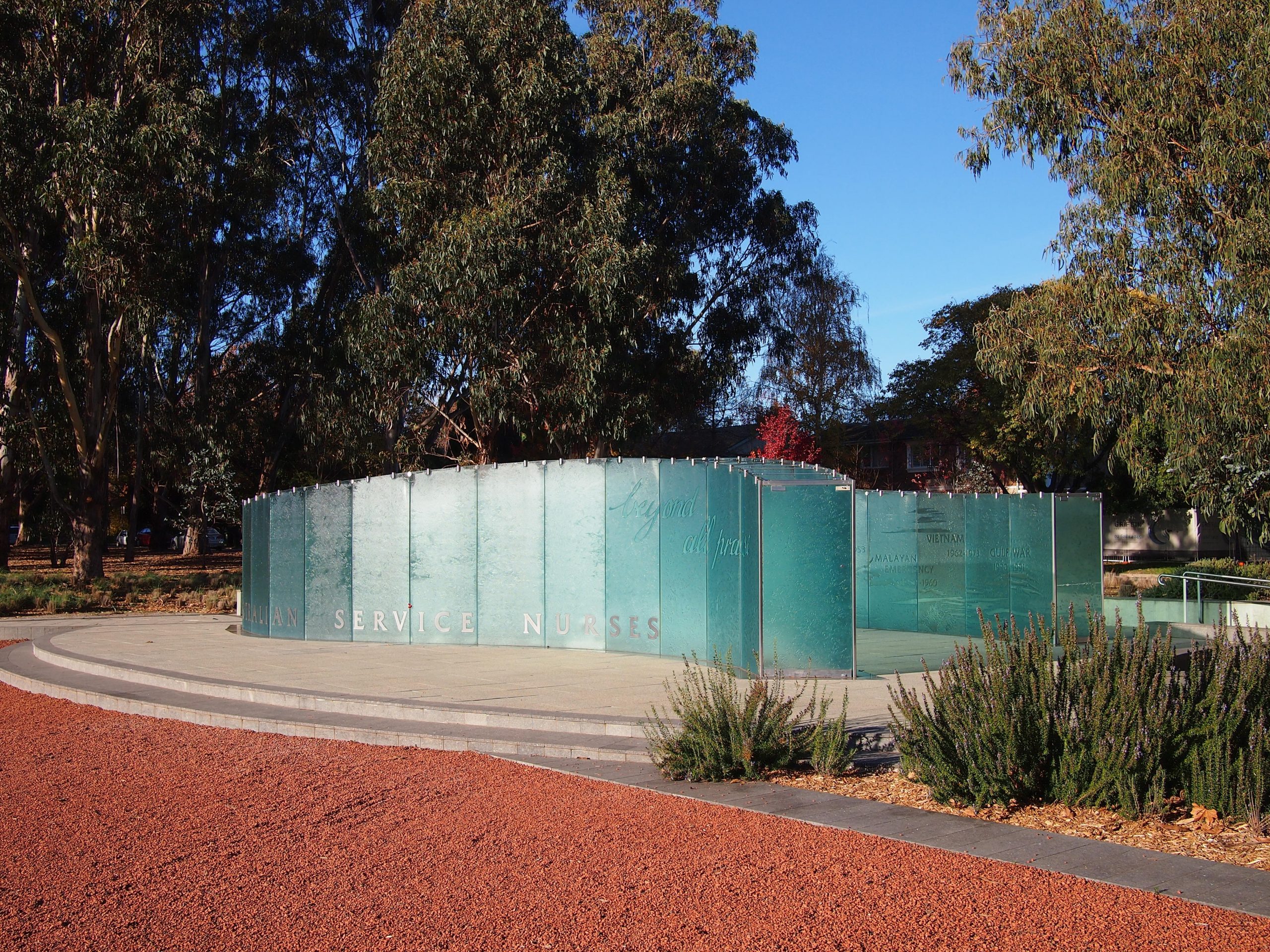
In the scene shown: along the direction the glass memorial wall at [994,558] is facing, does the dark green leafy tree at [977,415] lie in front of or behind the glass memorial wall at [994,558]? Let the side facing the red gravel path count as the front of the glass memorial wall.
behind

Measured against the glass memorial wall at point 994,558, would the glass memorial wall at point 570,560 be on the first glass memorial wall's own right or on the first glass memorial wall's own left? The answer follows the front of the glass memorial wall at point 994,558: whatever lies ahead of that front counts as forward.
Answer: on the first glass memorial wall's own right

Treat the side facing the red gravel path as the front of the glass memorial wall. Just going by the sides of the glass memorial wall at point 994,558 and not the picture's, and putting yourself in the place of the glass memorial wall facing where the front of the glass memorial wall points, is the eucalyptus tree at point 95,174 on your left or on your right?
on your right

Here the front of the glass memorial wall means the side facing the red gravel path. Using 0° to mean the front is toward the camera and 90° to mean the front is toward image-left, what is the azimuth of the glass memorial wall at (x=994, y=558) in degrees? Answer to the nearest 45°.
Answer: approximately 0°

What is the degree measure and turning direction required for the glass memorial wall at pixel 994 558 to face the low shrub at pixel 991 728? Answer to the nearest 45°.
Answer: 0° — it already faces it
